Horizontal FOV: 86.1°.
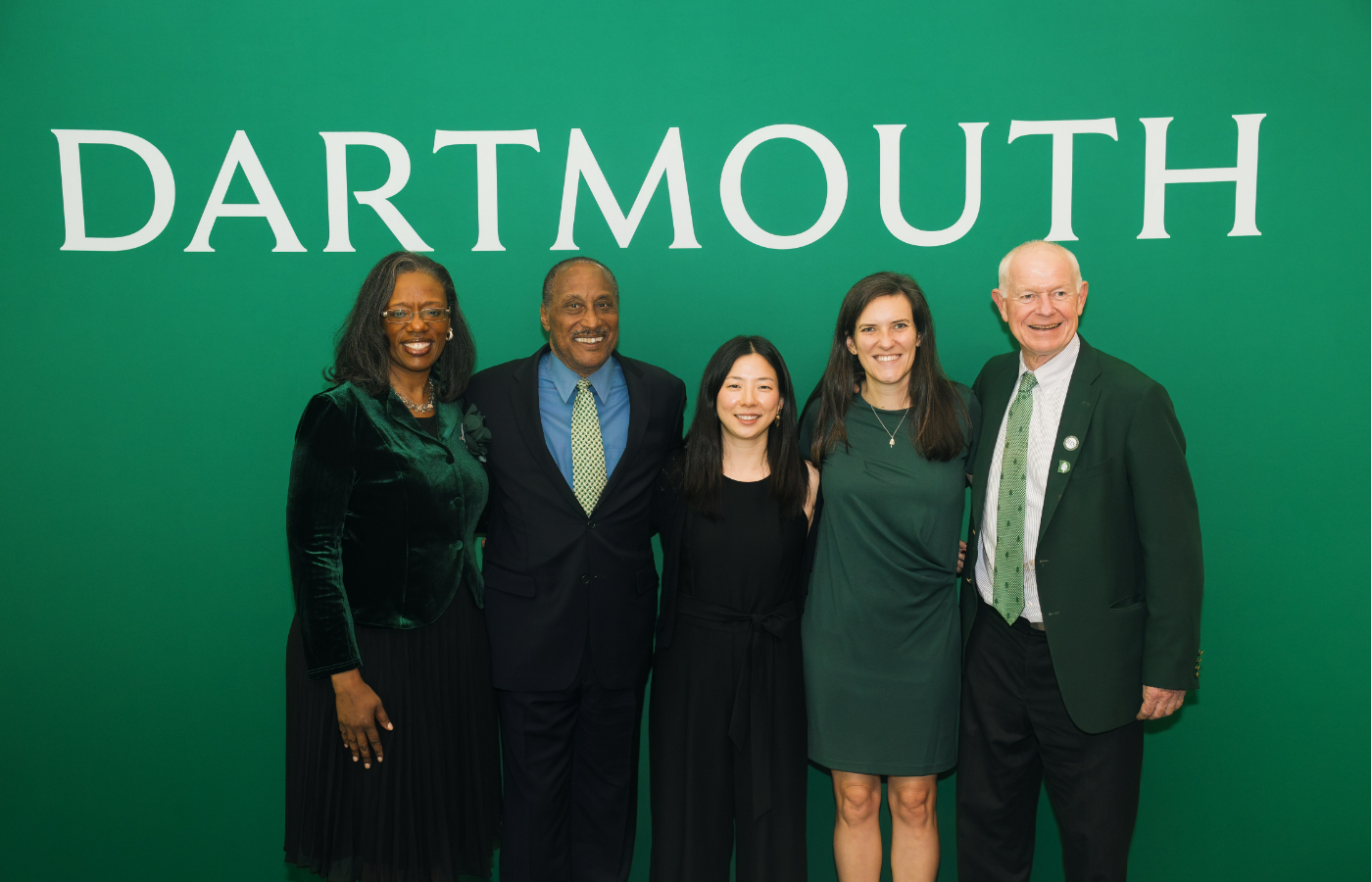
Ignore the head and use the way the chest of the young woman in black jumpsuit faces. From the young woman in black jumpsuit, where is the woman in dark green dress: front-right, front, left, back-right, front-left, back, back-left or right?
left

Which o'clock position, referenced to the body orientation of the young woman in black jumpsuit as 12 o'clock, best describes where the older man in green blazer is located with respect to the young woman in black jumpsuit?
The older man in green blazer is roughly at 9 o'clock from the young woman in black jumpsuit.

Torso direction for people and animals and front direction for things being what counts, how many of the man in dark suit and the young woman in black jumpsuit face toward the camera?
2

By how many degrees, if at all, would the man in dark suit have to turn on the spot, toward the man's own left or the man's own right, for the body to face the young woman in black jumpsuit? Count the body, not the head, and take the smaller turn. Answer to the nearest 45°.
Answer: approximately 90° to the man's own left

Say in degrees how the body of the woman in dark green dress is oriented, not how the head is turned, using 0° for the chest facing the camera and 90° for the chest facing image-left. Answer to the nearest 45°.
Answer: approximately 0°

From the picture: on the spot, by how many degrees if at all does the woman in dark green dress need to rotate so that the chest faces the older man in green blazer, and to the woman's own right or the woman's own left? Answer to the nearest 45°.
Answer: approximately 90° to the woman's own left
